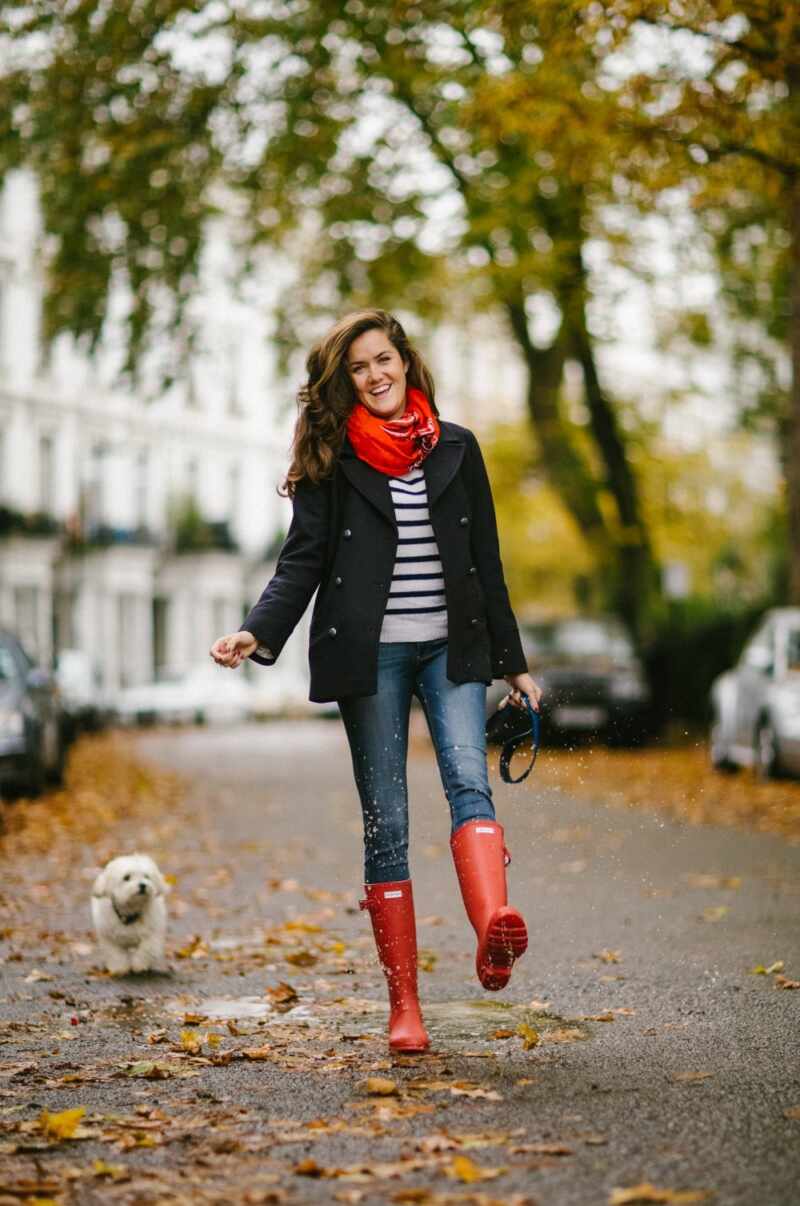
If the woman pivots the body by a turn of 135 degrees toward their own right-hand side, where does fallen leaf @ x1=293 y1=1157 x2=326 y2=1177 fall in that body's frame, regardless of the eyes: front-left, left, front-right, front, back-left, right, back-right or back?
back-left

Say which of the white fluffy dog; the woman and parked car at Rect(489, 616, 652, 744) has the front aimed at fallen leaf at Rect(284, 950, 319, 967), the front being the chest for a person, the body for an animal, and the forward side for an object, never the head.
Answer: the parked car

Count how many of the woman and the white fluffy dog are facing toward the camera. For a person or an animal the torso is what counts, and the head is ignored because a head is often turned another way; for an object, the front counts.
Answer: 2

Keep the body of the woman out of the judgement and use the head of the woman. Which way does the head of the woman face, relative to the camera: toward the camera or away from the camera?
toward the camera

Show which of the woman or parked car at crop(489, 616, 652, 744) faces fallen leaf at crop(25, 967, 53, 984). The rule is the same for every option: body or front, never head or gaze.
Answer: the parked car

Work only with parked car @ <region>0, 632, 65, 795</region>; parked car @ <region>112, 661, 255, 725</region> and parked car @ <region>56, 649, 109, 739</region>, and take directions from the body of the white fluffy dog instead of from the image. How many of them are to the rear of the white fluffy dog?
3

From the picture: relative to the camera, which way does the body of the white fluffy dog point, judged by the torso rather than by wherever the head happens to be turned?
toward the camera

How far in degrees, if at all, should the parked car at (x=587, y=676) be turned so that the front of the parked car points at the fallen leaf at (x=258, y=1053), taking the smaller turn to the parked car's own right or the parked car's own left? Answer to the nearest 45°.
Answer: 0° — it already faces it

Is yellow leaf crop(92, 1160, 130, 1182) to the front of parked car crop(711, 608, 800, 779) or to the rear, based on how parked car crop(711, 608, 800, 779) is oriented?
to the front

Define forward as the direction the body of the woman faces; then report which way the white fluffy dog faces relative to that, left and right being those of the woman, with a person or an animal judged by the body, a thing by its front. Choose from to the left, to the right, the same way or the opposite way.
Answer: the same way

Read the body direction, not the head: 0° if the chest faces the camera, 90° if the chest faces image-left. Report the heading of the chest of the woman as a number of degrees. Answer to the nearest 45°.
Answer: approximately 0°

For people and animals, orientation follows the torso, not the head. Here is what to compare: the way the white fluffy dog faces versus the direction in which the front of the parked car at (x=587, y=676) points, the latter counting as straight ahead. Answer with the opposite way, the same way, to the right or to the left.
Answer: the same way

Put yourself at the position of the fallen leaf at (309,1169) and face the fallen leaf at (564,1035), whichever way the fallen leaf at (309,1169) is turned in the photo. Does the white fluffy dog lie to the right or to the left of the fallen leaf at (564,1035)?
left

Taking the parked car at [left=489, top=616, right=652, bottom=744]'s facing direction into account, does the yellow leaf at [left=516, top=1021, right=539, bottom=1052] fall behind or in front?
in front

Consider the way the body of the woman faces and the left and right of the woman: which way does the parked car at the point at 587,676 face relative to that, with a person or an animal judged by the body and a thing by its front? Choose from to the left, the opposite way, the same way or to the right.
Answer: the same way

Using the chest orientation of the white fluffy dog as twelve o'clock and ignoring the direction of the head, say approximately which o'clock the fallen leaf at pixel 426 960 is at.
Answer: The fallen leaf is roughly at 9 o'clock from the white fluffy dog.

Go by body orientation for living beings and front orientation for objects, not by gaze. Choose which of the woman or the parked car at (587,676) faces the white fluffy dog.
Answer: the parked car

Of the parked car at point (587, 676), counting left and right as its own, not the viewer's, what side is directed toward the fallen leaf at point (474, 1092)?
front
